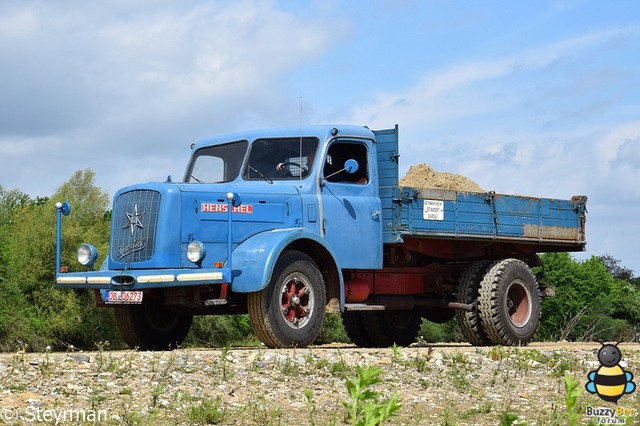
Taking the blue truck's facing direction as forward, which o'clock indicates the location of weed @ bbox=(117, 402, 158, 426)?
The weed is roughly at 11 o'clock from the blue truck.

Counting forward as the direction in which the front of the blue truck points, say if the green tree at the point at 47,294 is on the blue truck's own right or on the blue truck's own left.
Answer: on the blue truck's own right

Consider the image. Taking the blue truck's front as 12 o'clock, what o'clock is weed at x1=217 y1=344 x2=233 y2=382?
The weed is roughly at 11 o'clock from the blue truck.

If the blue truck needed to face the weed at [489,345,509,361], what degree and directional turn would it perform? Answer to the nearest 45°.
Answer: approximately 90° to its left

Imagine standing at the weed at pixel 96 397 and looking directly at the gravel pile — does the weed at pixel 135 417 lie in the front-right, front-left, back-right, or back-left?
back-right

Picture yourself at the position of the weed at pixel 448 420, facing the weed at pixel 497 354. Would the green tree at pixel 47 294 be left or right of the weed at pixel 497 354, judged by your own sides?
left

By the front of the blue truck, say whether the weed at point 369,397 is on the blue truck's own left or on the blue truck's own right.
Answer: on the blue truck's own left

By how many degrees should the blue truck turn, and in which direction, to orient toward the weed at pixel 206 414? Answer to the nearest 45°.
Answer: approximately 45° to its left

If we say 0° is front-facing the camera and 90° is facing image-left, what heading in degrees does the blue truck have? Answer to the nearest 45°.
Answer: approximately 45°

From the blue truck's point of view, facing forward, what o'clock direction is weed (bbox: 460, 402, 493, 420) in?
The weed is roughly at 10 o'clock from the blue truck.
